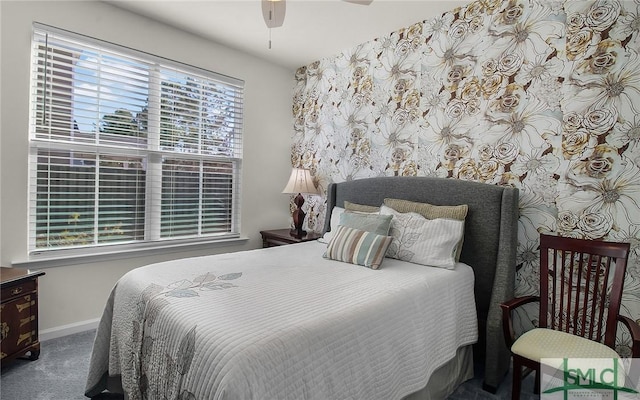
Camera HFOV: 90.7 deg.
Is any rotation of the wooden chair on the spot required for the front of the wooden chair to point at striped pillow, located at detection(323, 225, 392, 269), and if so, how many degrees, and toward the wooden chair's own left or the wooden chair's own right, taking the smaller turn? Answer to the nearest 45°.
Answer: approximately 45° to the wooden chair's own right

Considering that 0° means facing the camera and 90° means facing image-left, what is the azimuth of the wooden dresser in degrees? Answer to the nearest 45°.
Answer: approximately 315°

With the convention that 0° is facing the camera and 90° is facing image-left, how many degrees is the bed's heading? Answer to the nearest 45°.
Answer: approximately 45°

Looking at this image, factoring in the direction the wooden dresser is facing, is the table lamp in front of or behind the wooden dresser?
in front

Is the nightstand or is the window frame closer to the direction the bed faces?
the window frame

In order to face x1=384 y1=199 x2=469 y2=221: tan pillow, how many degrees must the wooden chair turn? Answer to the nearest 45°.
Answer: approximately 45° to its right

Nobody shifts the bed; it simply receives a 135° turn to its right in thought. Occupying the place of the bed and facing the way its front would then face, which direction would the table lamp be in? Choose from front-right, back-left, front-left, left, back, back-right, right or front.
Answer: front

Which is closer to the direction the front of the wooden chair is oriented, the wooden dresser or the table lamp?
the wooden dresser

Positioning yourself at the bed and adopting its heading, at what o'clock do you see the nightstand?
The nightstand is roughly at 4 o'clock from the bed.

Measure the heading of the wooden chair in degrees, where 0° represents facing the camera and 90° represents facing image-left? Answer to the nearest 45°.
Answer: approximately 45°

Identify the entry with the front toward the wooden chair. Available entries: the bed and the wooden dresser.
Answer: the wooden dresser

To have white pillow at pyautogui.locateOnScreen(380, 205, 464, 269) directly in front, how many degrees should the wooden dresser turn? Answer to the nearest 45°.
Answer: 0° — it already faces it
